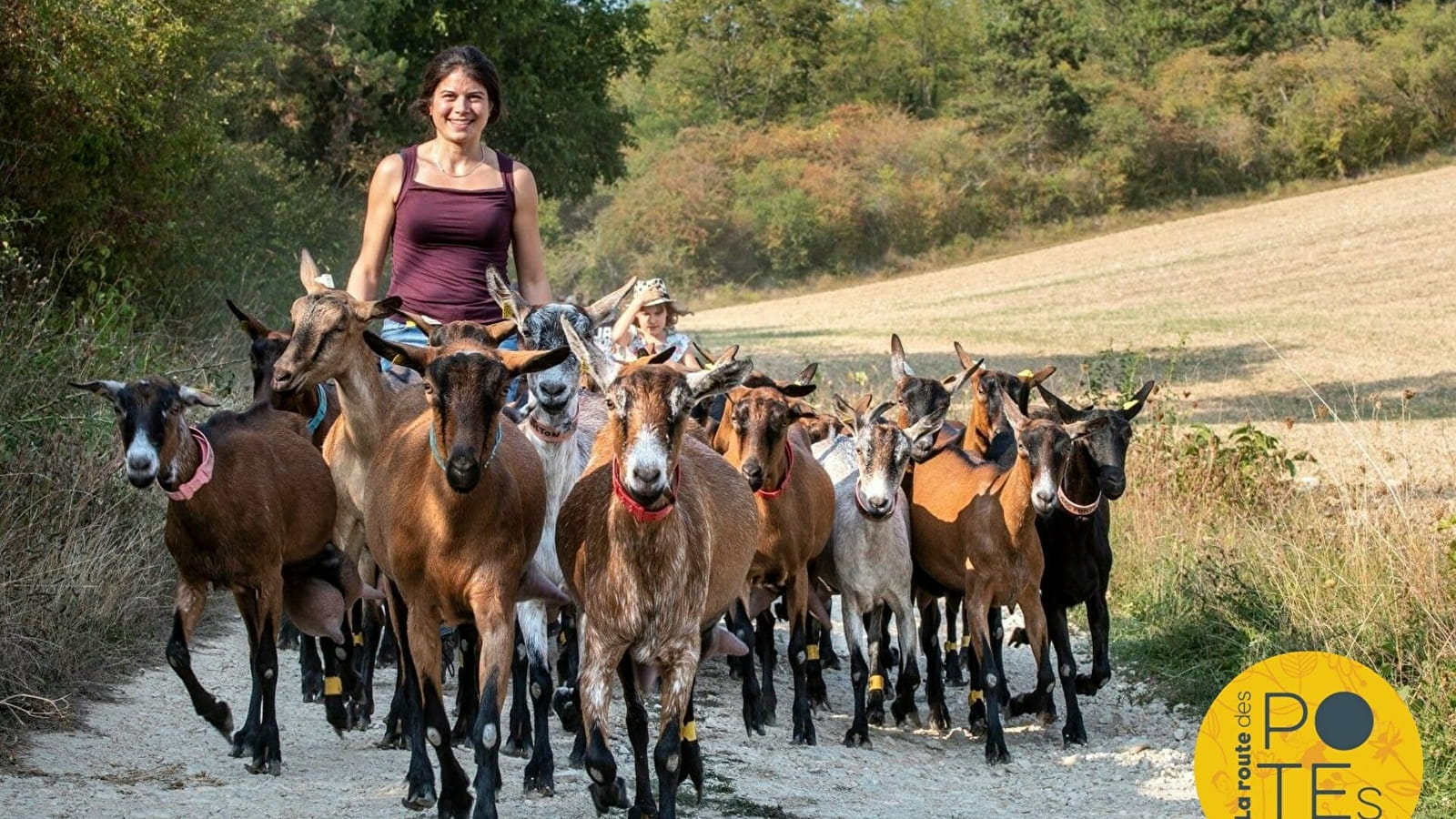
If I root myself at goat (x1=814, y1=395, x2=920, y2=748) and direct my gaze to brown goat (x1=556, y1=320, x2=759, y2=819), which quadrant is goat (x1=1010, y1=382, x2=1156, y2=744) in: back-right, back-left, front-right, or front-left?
back-left

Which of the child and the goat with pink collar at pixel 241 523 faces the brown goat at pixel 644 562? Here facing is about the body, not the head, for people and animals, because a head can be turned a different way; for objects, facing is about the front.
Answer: the child

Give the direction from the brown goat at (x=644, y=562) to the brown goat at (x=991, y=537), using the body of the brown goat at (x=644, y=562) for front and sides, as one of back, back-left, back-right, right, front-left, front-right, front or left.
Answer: back-left

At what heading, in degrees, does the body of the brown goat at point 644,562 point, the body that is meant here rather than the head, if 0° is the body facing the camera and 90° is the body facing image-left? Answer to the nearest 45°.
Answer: approximately 0°

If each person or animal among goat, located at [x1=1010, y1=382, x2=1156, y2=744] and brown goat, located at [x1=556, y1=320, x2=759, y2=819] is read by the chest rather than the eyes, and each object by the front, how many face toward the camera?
2

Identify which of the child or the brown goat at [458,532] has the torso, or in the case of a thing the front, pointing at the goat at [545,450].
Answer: the child

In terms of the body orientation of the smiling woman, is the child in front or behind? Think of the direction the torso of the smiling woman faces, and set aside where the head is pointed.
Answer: behind

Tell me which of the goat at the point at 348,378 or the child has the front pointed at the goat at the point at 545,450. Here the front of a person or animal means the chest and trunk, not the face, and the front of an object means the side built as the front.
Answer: the child

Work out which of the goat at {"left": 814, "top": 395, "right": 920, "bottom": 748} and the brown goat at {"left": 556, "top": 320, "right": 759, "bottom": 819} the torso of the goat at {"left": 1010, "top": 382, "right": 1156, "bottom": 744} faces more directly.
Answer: the brown goat

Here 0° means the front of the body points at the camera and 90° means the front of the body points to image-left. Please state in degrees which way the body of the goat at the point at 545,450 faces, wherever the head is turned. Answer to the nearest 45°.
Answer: approximately 0°
